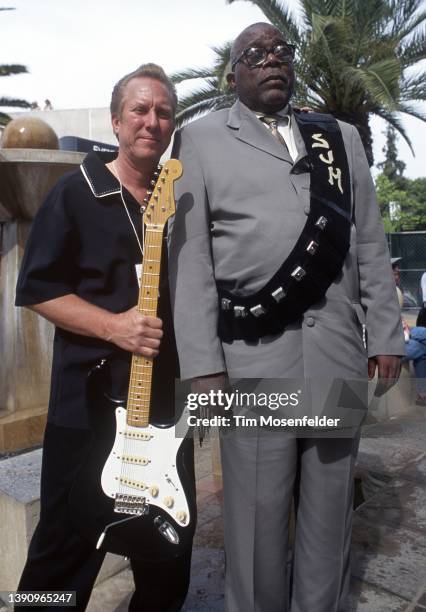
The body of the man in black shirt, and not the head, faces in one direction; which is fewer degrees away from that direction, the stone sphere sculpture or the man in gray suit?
the man in gray suit

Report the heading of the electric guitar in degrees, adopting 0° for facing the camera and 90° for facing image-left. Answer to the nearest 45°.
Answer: approximately 0°

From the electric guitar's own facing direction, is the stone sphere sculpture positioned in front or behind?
behind

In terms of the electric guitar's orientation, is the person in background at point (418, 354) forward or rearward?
rearward

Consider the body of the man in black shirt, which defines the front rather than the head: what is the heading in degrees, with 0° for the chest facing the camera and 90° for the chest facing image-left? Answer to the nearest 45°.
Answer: approximately 315°

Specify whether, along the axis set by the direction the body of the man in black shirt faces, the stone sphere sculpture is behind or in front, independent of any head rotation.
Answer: behind

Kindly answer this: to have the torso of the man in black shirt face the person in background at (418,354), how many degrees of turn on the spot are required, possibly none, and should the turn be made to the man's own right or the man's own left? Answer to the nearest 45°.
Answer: approximately 90° to the man's own left

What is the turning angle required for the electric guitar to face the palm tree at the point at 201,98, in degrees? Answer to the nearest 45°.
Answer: approximately 180°
